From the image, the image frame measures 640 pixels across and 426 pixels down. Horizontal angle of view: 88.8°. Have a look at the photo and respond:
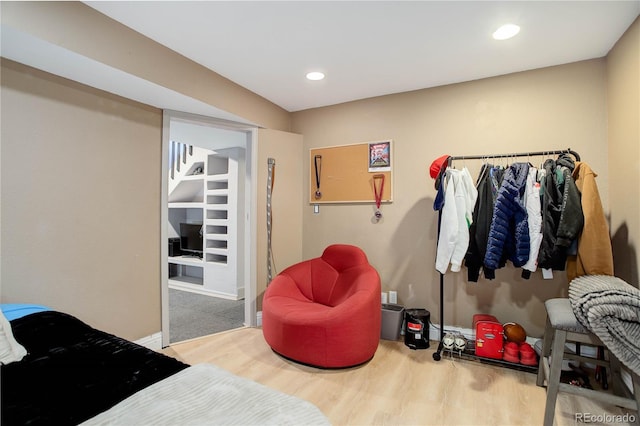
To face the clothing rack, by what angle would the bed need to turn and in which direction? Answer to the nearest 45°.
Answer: approximately 45° to its left

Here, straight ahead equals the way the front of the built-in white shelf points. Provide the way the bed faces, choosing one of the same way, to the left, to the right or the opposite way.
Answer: to the left

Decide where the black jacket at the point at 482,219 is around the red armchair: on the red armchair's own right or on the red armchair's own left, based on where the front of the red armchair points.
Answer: on the red armchair's own left

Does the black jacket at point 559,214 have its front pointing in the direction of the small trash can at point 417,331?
yes

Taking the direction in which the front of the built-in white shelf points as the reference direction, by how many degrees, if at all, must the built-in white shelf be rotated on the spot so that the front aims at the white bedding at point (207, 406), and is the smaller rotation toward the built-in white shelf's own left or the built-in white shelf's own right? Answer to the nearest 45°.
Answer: approximately 45° to the built-in white shelf's own left

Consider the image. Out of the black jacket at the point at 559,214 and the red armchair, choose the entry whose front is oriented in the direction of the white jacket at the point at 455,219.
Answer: the black jacket

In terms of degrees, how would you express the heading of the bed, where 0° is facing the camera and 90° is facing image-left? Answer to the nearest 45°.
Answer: approximately 315°

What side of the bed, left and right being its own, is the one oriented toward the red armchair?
left
